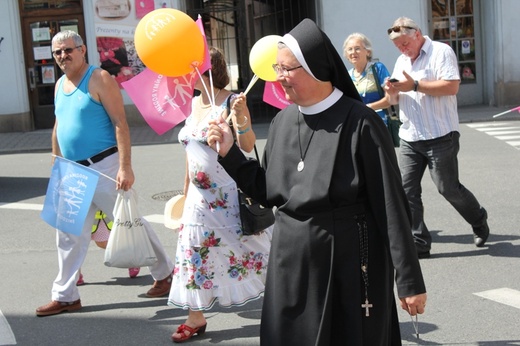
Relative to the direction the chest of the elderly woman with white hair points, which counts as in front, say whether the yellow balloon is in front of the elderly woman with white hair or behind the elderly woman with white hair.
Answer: in front

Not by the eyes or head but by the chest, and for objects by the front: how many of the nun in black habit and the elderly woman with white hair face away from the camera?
0

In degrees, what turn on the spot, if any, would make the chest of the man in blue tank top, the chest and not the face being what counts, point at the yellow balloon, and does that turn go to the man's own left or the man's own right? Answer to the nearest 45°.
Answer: approximately 90° to the man's own left

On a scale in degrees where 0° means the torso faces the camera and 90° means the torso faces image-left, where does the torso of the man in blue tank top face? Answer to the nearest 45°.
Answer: approximately 45°
